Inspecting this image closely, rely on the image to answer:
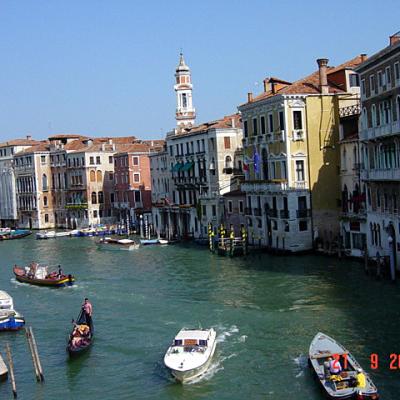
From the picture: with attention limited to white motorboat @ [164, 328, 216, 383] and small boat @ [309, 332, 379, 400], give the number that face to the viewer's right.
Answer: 0

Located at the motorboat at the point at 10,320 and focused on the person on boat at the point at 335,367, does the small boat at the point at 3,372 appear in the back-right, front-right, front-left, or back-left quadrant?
front-right

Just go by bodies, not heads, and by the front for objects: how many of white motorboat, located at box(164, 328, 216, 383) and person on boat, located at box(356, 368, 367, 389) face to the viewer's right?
0

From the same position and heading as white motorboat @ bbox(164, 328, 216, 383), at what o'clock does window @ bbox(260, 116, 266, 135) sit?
The window is roughly at 5 o'clock from the white motorboat.

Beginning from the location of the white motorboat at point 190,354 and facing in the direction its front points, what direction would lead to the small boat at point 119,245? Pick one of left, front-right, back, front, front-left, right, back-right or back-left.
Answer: back-right

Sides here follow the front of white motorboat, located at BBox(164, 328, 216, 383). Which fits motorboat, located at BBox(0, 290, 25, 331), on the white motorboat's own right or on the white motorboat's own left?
on the white motorboat's own right

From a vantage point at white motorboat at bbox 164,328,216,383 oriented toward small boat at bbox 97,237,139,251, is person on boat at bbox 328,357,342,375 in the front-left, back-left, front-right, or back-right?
back-right

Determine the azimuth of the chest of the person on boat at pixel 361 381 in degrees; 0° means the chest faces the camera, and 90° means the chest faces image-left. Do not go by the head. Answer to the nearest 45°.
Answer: approximately 135°

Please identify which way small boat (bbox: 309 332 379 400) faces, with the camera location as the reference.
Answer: facing away from the viewer and to the left of the viewer

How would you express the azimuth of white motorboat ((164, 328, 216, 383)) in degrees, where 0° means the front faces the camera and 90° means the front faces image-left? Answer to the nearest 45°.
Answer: approximately 45°

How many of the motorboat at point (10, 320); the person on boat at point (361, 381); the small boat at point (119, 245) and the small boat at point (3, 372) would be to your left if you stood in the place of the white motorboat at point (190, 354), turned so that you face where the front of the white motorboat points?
1

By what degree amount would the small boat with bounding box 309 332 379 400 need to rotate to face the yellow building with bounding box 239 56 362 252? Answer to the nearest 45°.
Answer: approximately 45° to its right

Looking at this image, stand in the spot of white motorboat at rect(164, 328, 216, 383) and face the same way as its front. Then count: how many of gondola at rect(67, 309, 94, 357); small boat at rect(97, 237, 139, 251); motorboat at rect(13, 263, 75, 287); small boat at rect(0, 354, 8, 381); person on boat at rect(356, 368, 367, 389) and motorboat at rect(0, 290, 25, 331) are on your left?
1

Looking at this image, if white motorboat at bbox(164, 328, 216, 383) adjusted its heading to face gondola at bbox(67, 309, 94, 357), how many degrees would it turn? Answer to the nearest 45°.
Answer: approximately 90° to its right

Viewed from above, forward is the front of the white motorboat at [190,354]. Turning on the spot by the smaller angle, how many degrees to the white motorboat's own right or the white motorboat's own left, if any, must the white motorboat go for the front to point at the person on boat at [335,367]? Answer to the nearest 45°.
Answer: approximately 90° to the white motorboat's own left
